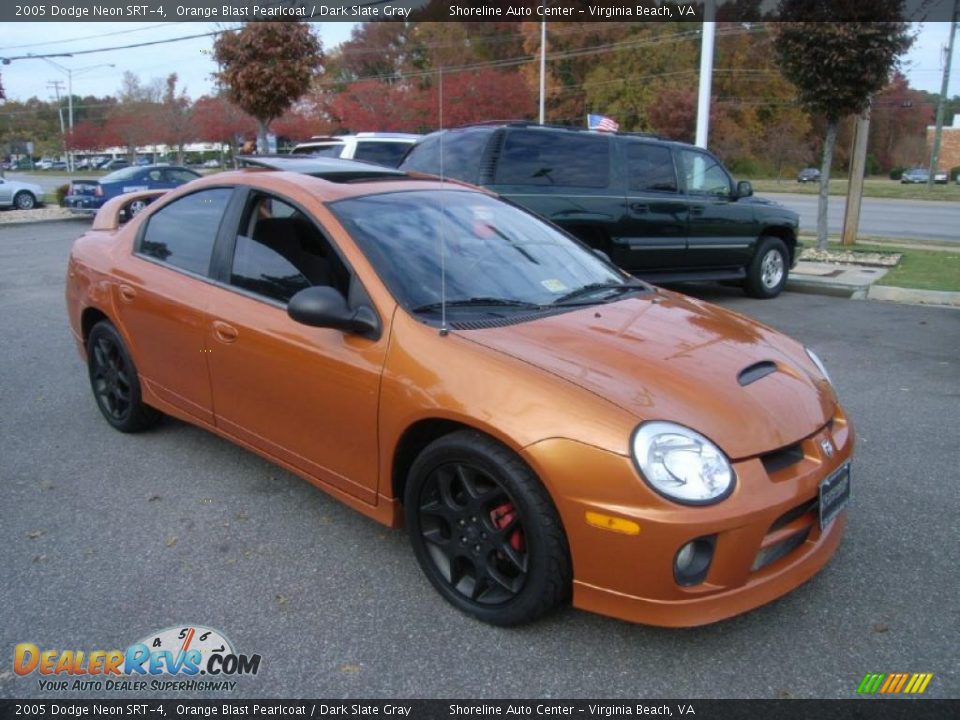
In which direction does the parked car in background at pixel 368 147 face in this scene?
to the viewer's right

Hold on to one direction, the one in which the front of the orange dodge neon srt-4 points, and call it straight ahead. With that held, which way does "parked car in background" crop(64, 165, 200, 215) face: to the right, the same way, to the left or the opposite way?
to the left

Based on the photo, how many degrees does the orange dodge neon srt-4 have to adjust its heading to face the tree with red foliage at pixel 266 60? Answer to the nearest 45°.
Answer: approximately 135° to its left

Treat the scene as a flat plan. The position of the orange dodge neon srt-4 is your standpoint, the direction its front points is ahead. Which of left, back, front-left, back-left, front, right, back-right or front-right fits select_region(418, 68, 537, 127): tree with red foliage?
back-left
